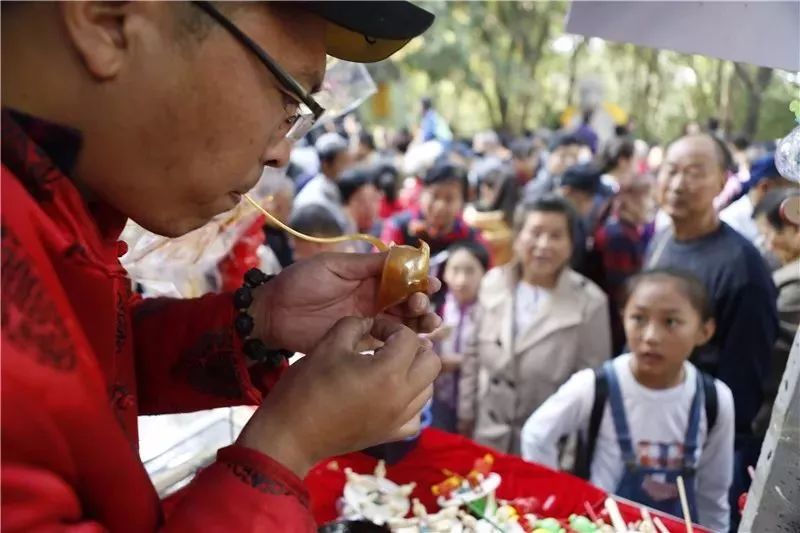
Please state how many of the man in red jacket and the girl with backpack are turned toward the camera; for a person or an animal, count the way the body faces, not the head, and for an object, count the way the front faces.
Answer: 1

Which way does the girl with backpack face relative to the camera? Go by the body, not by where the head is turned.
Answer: toward the camera

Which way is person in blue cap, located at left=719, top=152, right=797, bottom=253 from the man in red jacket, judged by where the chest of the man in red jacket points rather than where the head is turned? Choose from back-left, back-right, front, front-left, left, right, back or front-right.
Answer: front-left

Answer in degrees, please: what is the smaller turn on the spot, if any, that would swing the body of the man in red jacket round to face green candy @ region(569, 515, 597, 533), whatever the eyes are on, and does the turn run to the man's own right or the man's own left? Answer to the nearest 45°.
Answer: approximately 45° to the man's own left

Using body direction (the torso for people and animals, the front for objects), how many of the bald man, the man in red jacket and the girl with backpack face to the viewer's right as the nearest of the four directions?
1

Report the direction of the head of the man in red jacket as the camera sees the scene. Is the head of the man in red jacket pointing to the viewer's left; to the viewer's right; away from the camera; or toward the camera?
to the viewer's right

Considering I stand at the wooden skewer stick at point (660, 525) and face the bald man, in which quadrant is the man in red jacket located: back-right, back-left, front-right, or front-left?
back-left

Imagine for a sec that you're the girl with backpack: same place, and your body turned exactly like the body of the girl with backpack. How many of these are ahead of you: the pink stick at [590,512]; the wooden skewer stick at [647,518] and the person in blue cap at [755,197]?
2

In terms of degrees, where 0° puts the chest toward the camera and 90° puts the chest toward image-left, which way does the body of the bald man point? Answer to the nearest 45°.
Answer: approximately 45°

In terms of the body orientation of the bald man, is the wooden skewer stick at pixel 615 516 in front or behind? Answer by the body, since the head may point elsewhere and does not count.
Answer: in front

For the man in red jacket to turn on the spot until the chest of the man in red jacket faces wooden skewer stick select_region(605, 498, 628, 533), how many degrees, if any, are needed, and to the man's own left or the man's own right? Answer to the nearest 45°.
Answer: approximately 45° to the man's own left

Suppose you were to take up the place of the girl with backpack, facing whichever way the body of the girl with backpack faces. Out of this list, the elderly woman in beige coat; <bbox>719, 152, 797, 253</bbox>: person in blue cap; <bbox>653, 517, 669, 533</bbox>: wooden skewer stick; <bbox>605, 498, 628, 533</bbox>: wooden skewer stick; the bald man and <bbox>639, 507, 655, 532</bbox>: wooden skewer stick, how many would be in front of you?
3

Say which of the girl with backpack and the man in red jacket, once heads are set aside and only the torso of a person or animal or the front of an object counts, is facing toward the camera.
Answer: the girl with backpack

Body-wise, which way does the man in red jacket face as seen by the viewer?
to the viewer's right

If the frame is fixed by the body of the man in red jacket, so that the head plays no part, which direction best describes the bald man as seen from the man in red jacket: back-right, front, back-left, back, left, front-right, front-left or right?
front-left

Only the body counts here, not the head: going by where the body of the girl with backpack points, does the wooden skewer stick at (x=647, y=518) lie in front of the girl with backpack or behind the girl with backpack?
in front

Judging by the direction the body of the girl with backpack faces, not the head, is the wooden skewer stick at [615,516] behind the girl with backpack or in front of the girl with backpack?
in front

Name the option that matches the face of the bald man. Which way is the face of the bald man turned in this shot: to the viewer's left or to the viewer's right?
to the viewer's left
